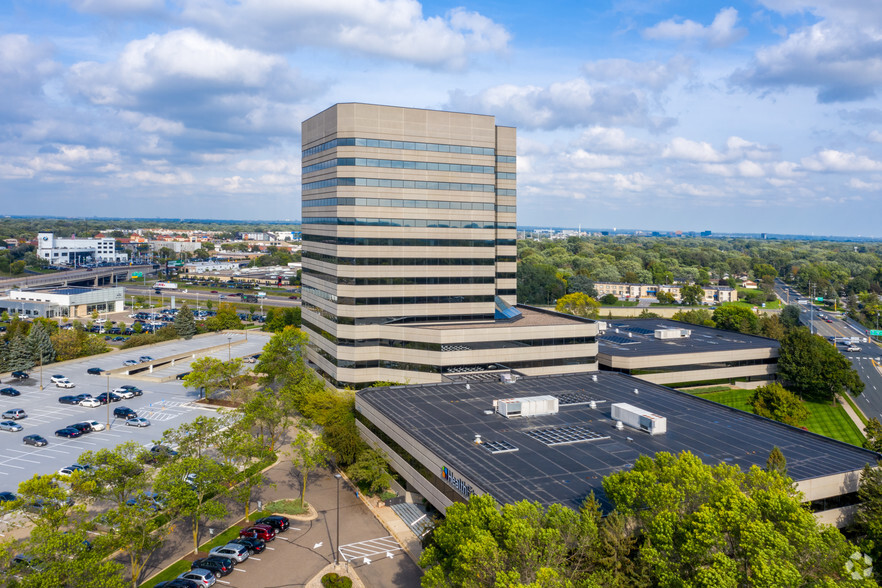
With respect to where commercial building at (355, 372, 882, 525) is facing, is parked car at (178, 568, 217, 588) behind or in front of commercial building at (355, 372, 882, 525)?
in front

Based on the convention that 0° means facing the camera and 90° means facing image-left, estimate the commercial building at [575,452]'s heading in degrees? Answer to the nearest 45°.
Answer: approximately 45°

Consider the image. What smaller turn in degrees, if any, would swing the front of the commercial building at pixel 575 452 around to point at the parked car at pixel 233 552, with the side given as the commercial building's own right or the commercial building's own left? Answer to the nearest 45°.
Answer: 0° — it already faces it

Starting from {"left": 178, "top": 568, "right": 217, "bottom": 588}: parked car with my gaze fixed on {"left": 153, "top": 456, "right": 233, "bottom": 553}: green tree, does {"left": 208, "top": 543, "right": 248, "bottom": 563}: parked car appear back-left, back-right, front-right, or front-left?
front-right

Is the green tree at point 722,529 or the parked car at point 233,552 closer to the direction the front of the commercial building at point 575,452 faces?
the parked car

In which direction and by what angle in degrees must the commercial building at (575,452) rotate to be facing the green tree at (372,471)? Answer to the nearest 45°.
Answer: approximately 45° to its right
